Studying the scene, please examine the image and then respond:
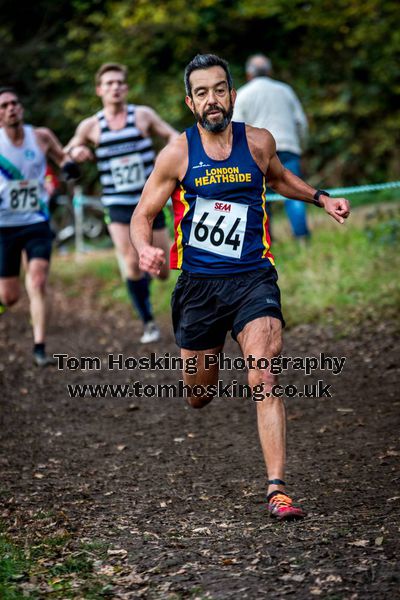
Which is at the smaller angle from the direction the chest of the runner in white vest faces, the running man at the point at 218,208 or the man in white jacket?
the running man

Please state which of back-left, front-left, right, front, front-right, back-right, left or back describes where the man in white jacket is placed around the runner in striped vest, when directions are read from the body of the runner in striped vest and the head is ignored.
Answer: back-left

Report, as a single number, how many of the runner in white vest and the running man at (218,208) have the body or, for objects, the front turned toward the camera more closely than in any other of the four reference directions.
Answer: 2

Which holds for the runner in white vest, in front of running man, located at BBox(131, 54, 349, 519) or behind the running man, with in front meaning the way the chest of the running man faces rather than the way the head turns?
behind

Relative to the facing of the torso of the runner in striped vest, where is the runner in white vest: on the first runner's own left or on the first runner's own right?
on the first runner's own right

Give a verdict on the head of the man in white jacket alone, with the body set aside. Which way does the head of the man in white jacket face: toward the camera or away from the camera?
away from the camera

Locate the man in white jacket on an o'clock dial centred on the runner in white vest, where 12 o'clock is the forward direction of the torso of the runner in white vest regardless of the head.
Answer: The man in white jacket is roughly at 8 o'clock from the runner in white vest.

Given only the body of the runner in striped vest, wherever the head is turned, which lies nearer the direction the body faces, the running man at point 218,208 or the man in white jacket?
the running man

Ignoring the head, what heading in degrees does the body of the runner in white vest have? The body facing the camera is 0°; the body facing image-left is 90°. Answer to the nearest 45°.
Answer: approximately 0°
